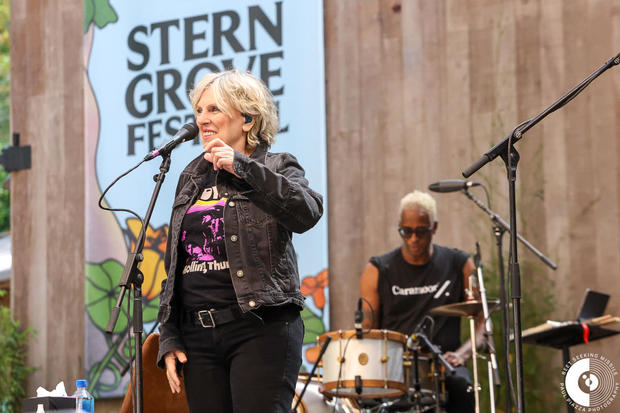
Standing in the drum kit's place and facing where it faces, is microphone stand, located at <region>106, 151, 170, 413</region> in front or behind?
in front

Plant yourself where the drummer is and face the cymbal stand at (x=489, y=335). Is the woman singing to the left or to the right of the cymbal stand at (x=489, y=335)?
right

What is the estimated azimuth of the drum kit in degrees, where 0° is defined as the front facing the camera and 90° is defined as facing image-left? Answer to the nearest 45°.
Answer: approximately 45°

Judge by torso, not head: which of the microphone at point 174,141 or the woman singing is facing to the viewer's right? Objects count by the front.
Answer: the microphone

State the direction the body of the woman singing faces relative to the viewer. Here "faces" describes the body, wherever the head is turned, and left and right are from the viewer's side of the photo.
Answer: facing the viewer and to the left of the viewer

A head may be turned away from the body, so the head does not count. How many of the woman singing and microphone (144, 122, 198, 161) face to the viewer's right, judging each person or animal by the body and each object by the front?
1

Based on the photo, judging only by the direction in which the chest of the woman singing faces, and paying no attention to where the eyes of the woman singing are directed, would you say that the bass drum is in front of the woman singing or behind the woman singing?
behind

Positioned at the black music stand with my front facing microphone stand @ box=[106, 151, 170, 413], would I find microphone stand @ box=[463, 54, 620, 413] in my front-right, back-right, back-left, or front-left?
front-left

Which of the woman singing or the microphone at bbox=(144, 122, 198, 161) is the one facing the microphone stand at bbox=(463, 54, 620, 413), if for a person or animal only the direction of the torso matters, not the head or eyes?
the microphone

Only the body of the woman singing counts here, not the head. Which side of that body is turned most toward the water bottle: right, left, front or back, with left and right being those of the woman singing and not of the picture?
right

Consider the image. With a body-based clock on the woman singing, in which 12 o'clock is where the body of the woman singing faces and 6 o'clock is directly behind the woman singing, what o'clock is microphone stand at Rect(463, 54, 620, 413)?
The microphone stand is roughly at 7 o'clock from the woman singing.

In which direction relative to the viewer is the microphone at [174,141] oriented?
to the viewer's right
